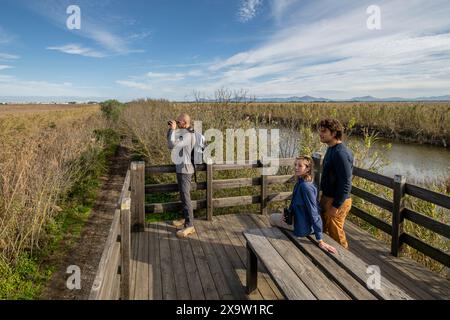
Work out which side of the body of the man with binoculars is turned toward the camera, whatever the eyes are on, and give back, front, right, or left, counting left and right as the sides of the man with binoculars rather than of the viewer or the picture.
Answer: left

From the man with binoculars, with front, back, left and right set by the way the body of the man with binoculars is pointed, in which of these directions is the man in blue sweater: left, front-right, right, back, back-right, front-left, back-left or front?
back-left

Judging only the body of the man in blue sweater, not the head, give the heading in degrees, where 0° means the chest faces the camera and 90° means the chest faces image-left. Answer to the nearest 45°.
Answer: approximately 90°

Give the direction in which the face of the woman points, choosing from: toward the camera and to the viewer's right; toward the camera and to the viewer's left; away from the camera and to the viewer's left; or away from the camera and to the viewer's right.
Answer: toward the camera and to the viewer's left

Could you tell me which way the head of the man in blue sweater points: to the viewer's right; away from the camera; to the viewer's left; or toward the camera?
to the viewer's left
